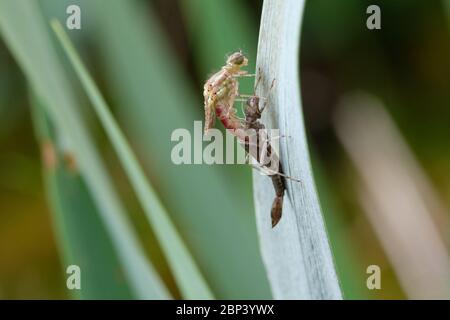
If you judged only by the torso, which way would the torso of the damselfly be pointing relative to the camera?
to the viewer's right
